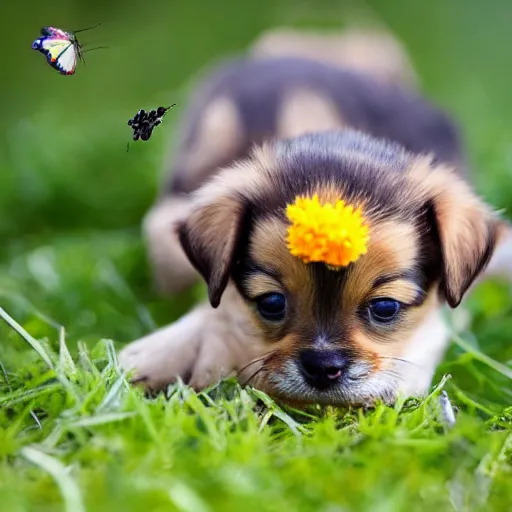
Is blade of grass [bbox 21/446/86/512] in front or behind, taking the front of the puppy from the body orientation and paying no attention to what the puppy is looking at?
in front

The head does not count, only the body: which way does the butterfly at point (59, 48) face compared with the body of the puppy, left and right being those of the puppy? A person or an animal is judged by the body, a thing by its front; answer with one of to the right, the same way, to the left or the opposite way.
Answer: to the left

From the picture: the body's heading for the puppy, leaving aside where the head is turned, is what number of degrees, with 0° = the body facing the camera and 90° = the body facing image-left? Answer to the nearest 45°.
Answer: approximately 0°

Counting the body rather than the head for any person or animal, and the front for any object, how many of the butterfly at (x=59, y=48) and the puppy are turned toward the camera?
1

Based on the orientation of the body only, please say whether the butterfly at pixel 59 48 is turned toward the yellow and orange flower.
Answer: yes

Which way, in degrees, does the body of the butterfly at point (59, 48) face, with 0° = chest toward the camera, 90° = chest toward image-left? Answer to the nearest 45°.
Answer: approximately 270°
